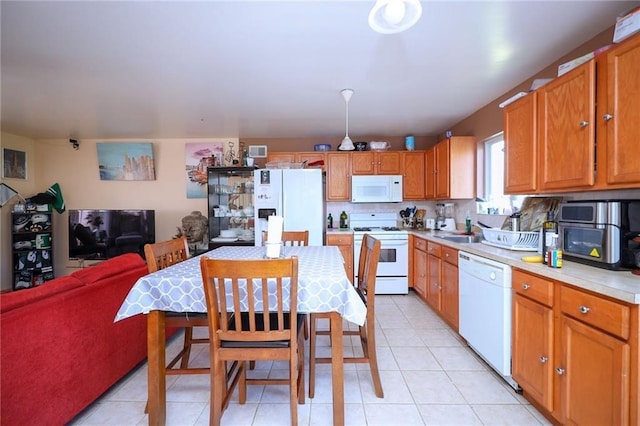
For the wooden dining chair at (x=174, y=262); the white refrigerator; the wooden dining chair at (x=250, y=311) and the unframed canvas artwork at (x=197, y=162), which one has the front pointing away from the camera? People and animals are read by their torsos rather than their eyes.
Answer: the wooden dining chair at (x=250, y=311)

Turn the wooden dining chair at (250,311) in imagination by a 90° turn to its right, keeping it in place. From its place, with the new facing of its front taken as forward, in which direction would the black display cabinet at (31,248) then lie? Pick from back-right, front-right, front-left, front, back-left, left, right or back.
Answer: back-left

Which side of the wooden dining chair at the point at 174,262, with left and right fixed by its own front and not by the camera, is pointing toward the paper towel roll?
front

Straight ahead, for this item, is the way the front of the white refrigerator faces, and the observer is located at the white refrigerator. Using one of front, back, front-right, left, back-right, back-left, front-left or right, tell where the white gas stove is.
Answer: left

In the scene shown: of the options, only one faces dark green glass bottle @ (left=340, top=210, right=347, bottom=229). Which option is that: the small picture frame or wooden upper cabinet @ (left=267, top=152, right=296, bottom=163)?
the small picture frame

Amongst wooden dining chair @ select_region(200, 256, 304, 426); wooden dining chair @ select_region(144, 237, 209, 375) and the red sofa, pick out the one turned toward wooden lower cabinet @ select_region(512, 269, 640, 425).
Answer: wooden dining chair @ select_region(144, 237, 209, 375)

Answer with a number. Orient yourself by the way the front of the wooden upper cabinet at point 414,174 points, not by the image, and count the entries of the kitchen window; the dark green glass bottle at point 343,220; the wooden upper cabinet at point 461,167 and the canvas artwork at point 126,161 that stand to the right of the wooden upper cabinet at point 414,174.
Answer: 2

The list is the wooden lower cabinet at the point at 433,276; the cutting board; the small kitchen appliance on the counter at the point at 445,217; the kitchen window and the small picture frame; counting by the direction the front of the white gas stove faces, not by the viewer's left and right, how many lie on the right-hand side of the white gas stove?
1

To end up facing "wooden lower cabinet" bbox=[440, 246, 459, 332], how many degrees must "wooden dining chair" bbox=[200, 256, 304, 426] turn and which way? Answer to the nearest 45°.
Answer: approximately 45° to its right

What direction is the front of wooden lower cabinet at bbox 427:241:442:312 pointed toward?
to the viewer's left

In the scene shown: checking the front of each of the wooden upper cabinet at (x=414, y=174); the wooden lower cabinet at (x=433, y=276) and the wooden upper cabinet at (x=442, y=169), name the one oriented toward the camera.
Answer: the wooden upper cabinet at (x=414, y=174)

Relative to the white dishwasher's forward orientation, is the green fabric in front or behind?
in front

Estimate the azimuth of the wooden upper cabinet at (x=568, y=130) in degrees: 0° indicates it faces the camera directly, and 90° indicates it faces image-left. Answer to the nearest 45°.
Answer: approximately 45°

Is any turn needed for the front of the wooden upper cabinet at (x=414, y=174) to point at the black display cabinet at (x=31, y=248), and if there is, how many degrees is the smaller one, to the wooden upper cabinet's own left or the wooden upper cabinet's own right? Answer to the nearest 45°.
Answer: approximately 90° to the wooden upper cabinet's own right

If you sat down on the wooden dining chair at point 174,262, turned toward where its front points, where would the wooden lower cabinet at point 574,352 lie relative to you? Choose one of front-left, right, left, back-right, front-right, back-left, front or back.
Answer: front

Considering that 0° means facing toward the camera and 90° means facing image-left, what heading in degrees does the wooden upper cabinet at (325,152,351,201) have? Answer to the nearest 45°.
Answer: approximately 0°

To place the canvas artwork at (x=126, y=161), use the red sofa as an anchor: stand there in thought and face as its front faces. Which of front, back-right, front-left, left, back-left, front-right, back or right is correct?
front-right

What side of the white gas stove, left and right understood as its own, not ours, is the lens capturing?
front
